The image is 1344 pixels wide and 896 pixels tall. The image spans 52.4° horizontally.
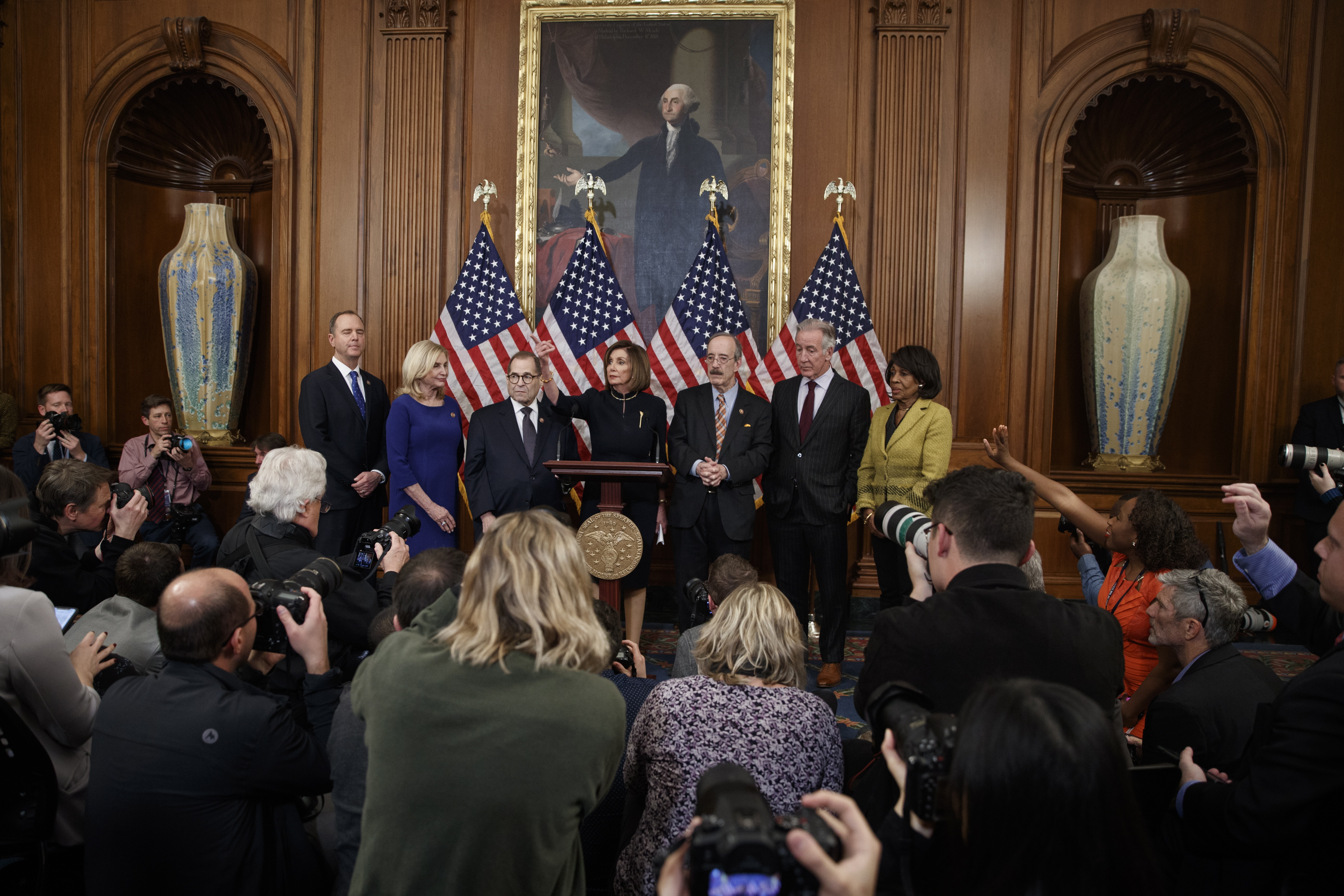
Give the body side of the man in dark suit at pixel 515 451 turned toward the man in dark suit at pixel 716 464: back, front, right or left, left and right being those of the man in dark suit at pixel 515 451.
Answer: left

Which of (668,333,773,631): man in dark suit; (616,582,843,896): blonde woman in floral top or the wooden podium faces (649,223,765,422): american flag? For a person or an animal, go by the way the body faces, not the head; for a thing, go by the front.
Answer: the blonde woman in floral top

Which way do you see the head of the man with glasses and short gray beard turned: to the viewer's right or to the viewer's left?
to the viewer's left

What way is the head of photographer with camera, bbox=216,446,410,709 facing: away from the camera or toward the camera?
away from the camera

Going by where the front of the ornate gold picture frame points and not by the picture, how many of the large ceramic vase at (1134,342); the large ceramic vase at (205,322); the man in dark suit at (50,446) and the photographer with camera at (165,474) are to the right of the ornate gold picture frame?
3

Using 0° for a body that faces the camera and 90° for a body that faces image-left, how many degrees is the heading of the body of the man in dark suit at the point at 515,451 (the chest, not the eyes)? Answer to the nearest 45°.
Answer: approximately 0°

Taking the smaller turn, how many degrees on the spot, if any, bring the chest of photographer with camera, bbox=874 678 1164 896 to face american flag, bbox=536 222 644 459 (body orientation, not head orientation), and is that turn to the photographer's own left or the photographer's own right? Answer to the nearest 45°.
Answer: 0° — they already face it

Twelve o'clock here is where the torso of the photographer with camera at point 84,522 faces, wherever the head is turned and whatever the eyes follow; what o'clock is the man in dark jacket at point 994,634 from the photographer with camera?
The man in dark jacket is roughly at 2 o'clock from the photographer with camera.

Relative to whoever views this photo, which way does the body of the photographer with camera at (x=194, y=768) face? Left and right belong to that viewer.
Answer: facing away from the viewer and to the right of the viewer

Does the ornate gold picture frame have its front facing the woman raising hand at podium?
yes
